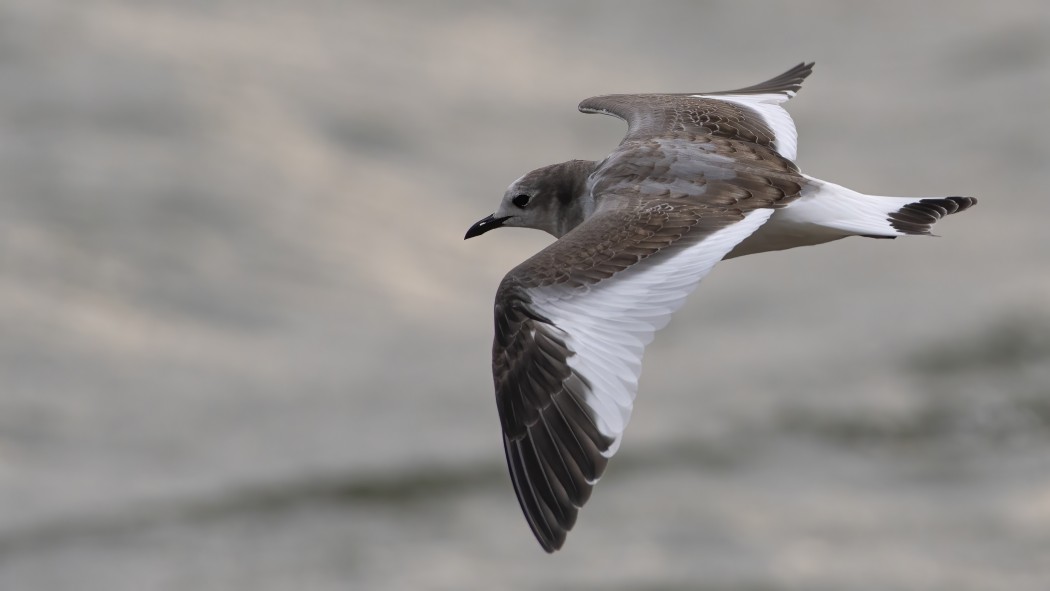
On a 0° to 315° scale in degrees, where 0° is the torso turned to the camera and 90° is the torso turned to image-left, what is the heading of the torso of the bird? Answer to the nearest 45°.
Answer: approximately 90°
